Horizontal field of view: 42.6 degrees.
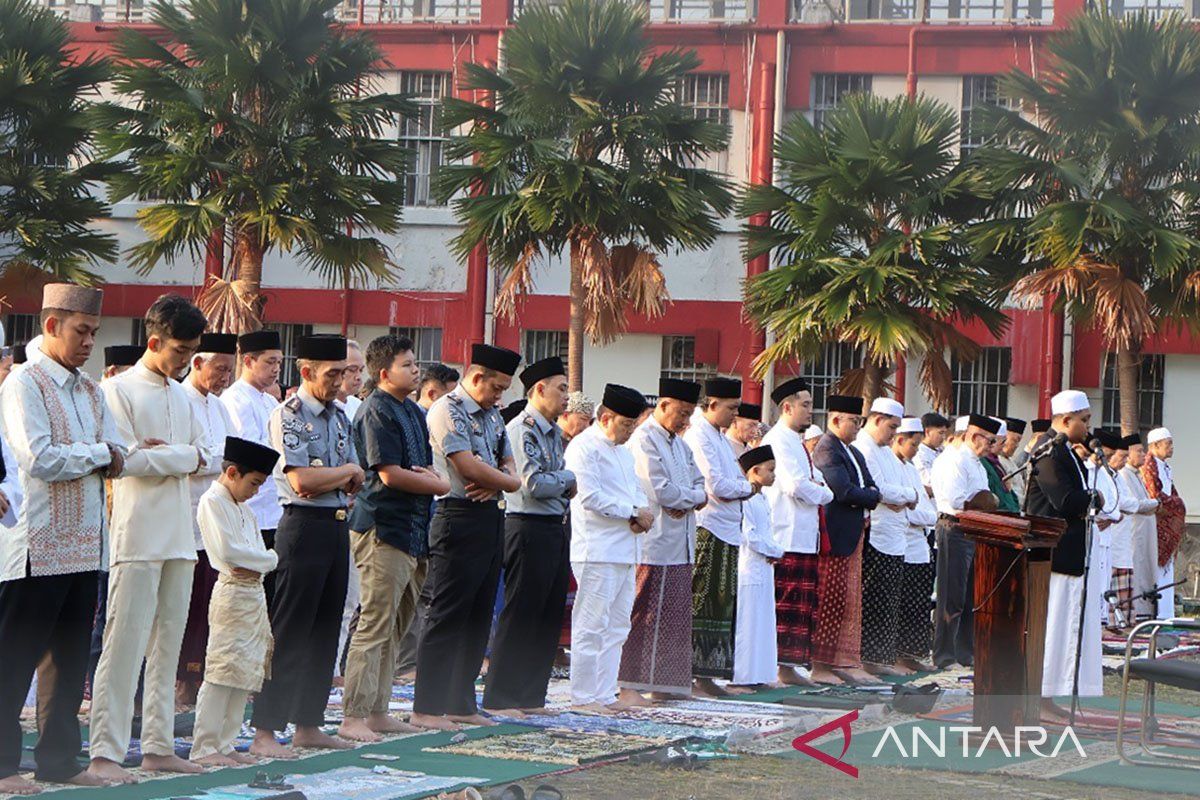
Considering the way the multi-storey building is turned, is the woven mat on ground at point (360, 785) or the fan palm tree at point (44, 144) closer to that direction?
the woven mat on ground

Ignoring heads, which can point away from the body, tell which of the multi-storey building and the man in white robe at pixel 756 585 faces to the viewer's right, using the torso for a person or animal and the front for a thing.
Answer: the man in white robe

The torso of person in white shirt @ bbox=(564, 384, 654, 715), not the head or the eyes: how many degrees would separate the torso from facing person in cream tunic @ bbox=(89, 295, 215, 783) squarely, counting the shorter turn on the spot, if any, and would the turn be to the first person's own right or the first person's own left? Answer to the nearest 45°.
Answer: approximately 90° to the first person's own right

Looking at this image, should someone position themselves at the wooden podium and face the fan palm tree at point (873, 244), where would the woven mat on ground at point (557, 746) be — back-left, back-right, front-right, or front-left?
back-left

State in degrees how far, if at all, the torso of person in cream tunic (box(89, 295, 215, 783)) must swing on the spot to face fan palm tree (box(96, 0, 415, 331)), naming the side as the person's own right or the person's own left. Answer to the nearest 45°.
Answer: approximately 135° to the person's own left

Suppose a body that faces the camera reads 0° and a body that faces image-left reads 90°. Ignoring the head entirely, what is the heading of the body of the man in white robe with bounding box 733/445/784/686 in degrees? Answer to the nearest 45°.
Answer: approximately 270°

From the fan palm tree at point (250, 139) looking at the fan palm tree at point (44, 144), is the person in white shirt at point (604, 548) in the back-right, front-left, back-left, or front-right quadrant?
back-left
